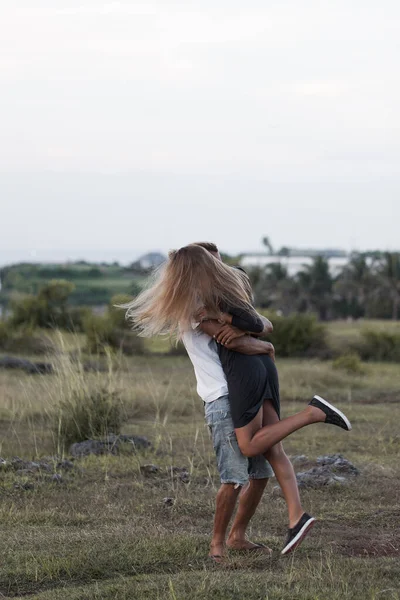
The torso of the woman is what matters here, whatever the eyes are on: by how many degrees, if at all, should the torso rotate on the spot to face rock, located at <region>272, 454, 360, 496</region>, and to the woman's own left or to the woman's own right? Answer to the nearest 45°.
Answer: approximately 90° to the woman's own right

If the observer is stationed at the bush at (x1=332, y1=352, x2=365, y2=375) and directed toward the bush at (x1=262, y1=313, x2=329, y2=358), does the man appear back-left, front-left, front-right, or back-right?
back-left

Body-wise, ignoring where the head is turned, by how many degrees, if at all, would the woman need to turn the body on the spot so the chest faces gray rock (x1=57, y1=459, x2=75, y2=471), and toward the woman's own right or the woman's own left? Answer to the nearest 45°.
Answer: approximately 45° to the woman's own right

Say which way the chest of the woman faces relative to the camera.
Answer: to the viewer's left

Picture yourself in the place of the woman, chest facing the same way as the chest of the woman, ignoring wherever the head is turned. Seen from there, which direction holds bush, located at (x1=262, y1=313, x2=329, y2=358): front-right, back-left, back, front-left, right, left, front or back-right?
right

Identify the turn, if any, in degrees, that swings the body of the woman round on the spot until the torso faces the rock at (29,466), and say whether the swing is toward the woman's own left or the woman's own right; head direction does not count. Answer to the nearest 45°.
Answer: approximately 45° to the woman's own right

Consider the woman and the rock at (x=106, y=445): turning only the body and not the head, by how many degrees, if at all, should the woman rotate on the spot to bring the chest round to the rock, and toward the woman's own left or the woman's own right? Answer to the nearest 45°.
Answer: approximately 90° to the woman's own right
